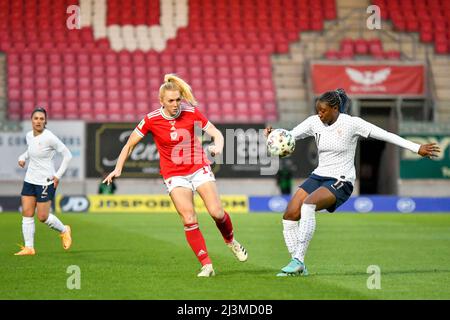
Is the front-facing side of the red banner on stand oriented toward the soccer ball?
yes

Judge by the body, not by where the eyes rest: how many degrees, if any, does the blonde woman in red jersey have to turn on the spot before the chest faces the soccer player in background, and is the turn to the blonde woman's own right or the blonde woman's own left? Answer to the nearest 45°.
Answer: approximately 135° to the blonde woman's own right

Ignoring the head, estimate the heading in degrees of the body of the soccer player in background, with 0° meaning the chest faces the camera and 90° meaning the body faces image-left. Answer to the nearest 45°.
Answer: approximately 45°

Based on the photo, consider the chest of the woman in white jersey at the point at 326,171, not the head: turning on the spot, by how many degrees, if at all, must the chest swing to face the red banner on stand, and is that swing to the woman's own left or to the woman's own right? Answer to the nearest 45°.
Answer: approximately 135° to the woman's own right

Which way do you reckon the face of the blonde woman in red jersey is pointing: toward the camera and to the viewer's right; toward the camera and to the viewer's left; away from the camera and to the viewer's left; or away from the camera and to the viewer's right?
toward the camera and to the viewer's right

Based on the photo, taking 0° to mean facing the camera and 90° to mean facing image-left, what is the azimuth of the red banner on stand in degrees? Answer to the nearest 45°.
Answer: approximately 0°

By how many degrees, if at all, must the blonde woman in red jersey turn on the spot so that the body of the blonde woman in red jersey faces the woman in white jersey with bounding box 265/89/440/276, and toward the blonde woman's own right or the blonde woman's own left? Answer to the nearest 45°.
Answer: approximately 90° to the blonde woman's own left

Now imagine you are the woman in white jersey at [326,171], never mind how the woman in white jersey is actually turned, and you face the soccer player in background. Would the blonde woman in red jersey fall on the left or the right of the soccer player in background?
left

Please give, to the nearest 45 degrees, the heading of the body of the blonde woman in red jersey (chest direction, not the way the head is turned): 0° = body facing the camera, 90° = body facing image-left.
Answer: approximately 0°

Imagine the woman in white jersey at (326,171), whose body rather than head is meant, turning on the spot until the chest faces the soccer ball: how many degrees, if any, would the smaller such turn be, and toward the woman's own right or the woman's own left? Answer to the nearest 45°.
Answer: approximately 45° to the woman's own right
